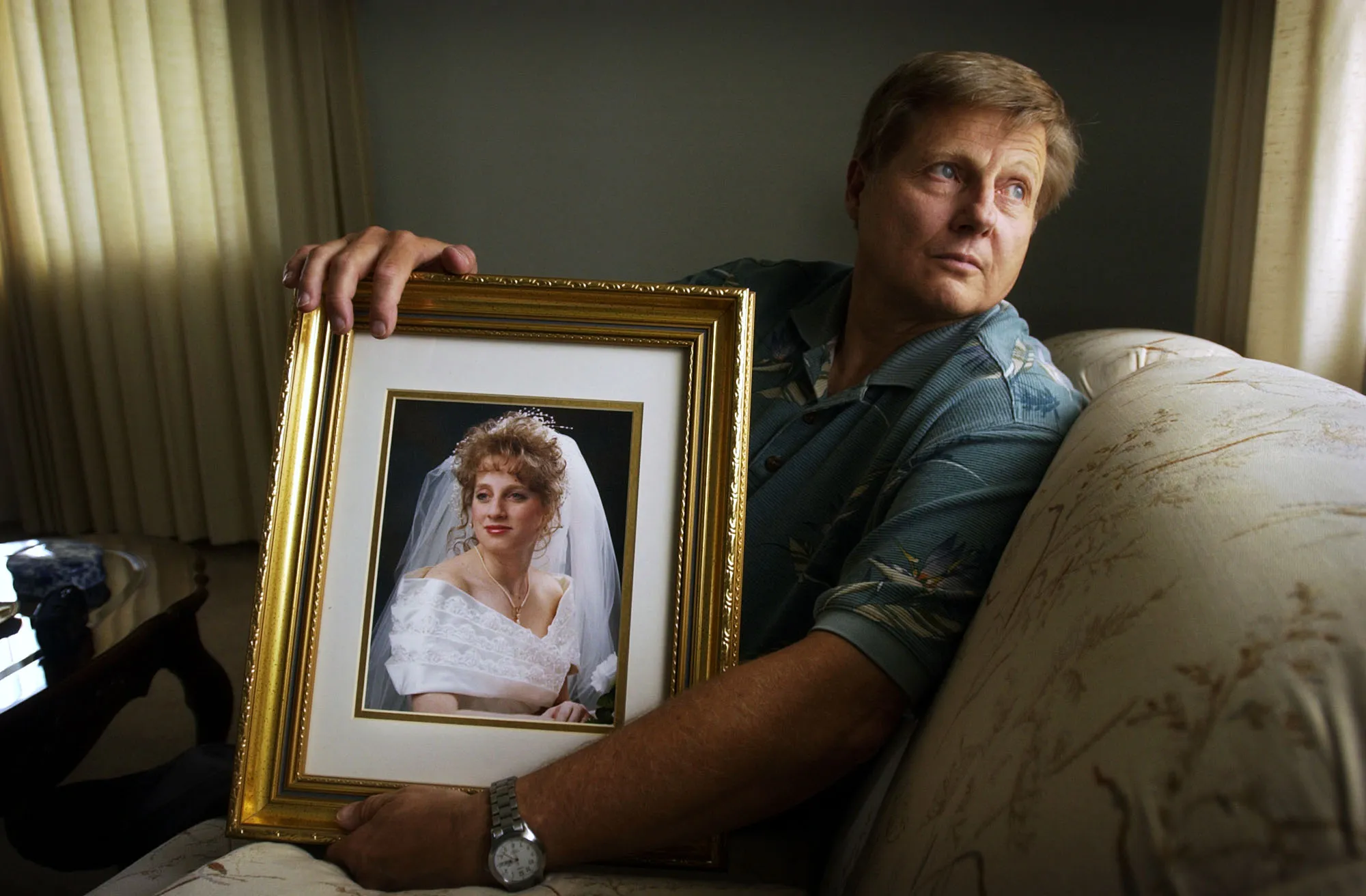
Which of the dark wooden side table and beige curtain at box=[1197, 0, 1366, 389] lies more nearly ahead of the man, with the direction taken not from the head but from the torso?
the dark wooden side table

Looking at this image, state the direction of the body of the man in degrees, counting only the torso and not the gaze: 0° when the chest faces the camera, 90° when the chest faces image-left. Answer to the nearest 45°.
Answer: approximately 45°

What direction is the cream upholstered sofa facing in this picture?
to the viewer's left

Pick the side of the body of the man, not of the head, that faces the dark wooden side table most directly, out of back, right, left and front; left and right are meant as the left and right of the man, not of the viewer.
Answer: right

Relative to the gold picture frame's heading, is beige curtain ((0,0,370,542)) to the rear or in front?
to the rear

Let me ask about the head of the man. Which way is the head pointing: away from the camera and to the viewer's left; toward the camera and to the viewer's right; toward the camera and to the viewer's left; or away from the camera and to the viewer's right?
toward the camera and to the viewer's right

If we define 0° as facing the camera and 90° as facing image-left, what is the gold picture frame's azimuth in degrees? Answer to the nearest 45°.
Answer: approximately 0°

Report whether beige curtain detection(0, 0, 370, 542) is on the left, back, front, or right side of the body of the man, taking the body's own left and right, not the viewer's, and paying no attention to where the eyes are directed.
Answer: right

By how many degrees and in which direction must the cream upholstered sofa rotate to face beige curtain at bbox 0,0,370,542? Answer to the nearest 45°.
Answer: approximately 45° to its right

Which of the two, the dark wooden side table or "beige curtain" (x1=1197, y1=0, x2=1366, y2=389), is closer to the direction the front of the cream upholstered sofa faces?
the dark wooden side table
